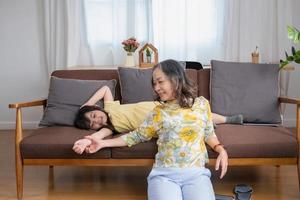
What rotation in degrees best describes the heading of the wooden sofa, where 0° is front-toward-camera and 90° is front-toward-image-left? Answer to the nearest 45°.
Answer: approximately 0°

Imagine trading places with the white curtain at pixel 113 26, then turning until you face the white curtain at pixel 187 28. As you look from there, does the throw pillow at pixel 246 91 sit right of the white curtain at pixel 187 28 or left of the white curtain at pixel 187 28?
right

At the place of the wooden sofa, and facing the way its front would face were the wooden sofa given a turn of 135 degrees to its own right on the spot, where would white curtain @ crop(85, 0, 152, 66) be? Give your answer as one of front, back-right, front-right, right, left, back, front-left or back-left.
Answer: front-right

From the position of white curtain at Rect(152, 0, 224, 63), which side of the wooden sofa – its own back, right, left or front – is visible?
back

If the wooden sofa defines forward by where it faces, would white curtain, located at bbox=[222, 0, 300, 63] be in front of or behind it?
behind

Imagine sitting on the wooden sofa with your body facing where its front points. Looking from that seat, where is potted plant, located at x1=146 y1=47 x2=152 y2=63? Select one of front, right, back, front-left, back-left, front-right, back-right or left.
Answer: back

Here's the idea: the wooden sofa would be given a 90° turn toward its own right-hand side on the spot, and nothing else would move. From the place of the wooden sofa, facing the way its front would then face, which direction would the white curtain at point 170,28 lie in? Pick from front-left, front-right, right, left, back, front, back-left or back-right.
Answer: right
